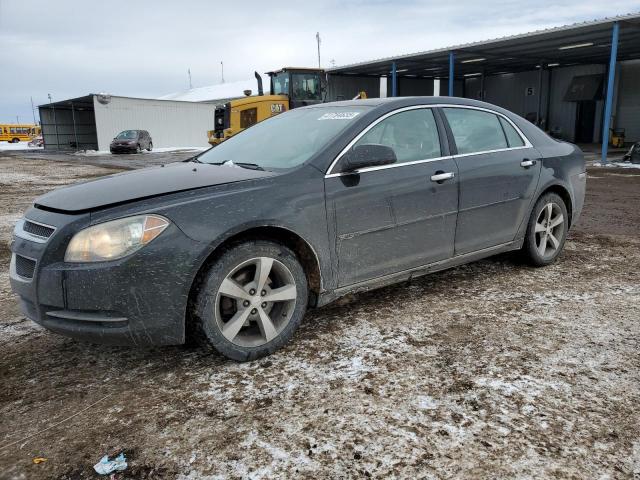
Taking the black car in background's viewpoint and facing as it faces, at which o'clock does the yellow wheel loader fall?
The yellow wheel loader is roughly at 10 o'clock from the black car in background.

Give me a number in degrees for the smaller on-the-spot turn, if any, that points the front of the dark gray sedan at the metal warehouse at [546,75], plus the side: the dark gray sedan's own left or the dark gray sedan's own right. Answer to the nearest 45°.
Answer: approximately 180°

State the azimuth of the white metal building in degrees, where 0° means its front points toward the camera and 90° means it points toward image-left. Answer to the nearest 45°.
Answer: approximately 45°

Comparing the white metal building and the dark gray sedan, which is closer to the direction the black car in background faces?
the dark gray sedan

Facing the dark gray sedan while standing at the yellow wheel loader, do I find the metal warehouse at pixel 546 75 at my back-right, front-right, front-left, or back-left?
back-left

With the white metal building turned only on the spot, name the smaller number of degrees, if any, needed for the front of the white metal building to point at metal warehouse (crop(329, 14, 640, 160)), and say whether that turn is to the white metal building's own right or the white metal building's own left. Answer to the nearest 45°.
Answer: approximately 90° to the white metal building's own left
